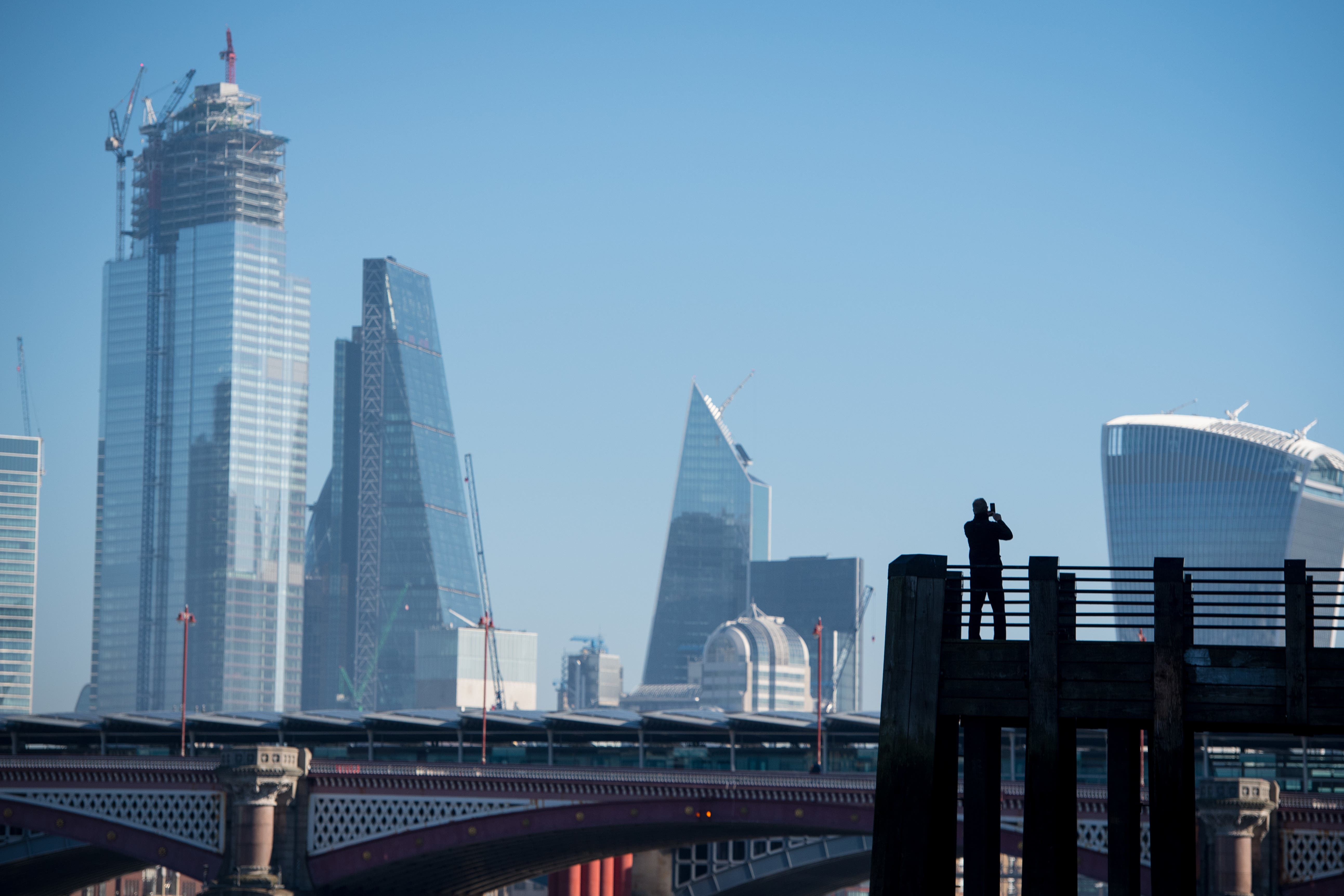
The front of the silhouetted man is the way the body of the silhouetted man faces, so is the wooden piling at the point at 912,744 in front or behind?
behind

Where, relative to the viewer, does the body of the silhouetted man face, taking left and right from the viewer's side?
facing away from the viewer and to the right of the viewer

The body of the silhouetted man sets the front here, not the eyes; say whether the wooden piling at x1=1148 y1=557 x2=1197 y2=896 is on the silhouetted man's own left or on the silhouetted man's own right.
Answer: on the silhouetted man's own right

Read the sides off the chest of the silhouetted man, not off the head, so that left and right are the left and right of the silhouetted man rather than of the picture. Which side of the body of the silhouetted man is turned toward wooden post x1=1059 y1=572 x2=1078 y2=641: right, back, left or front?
right
